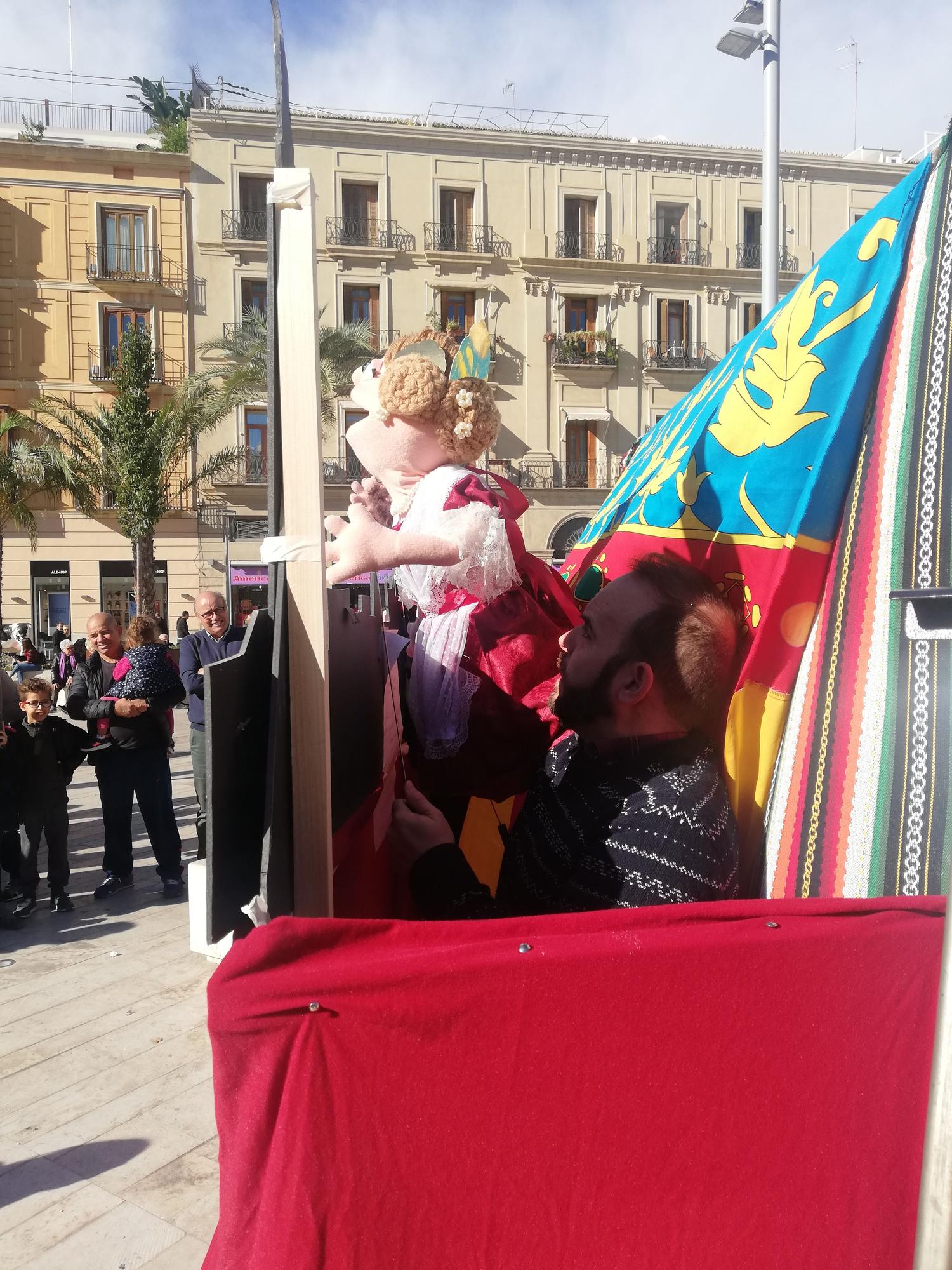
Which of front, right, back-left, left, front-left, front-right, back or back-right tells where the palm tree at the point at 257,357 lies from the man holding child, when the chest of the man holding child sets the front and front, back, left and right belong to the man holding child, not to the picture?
back

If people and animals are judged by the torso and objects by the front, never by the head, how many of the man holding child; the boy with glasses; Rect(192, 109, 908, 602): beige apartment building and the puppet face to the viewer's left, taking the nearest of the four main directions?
1

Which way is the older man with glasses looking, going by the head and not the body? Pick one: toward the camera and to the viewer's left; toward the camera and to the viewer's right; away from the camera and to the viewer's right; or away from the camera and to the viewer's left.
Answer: toward the camera and to the viewer's right

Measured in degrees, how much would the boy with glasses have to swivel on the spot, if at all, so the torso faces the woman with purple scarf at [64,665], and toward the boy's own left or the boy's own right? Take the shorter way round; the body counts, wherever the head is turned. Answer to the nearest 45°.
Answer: approximately 180°

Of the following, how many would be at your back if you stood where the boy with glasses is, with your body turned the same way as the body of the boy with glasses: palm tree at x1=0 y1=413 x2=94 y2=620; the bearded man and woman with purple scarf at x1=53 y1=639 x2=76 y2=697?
2

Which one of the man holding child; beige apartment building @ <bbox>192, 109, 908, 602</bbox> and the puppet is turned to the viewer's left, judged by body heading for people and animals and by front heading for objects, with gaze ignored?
the puppet

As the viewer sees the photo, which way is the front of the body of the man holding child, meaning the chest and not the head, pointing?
toward the camera

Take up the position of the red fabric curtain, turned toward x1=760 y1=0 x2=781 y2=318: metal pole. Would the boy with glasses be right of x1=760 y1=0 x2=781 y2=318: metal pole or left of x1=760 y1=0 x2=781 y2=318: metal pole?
left

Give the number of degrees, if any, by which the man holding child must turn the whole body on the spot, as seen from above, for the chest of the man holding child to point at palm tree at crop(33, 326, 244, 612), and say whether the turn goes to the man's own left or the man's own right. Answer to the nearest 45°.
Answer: approximately 180°

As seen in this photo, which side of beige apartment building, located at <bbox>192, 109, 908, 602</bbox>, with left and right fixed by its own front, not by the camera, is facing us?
front

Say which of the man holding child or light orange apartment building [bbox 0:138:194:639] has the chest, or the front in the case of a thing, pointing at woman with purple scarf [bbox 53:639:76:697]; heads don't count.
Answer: the light orange apartment building

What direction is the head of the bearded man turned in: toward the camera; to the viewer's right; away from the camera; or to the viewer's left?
to the viewer's left

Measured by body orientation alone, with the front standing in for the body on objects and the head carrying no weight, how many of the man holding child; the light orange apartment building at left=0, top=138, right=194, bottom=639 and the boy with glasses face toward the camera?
3

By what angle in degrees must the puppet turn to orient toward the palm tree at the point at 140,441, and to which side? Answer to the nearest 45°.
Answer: approximately 90° to its right

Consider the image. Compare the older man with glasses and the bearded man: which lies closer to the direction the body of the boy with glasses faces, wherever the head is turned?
the bearded man

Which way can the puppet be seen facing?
to the viewer's left

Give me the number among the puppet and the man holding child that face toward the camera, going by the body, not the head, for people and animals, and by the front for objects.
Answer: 1
